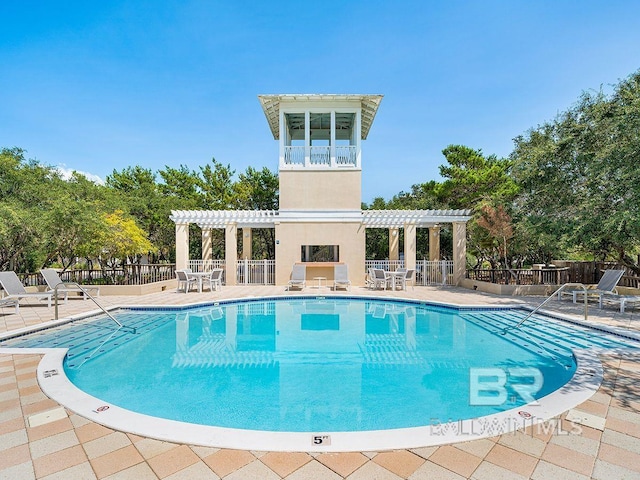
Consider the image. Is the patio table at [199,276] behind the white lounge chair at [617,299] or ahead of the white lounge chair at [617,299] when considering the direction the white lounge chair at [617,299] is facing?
ahead

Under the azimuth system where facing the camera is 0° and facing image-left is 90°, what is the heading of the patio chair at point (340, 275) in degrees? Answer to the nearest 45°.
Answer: approximately 0°

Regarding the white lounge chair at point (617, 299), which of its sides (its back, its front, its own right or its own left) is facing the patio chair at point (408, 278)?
front

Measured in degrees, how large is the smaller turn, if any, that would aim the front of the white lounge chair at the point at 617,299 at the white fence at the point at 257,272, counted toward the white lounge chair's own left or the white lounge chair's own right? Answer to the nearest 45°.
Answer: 0° — it already faces it

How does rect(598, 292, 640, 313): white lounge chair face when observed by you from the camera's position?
facing to the left of the viewer

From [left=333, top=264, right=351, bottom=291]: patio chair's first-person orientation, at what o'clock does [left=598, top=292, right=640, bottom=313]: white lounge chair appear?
The white lounge chair is roughly at 10 o'clock from the patio chair.

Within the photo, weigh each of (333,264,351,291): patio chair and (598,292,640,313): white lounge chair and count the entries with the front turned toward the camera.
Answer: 1

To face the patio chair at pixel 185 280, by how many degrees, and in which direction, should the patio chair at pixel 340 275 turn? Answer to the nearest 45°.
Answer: approximately 90° to its right

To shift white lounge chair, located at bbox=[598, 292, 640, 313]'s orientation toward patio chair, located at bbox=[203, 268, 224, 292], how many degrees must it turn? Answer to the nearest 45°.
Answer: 0° — it already faces it

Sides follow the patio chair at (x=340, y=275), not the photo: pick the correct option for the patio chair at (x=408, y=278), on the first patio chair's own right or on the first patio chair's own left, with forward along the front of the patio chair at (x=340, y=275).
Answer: on the first patio chair's own left

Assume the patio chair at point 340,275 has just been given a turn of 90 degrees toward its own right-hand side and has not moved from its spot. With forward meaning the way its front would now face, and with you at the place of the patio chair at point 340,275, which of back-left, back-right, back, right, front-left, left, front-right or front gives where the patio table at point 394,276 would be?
back

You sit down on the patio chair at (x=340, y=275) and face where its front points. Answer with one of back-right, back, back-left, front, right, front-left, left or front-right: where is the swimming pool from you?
front

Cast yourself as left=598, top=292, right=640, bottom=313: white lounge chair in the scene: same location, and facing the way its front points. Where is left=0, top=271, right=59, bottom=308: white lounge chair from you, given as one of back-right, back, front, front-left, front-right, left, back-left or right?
front-left

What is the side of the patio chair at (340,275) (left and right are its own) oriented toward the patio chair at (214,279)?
right

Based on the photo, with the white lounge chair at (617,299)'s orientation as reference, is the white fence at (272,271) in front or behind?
in front
